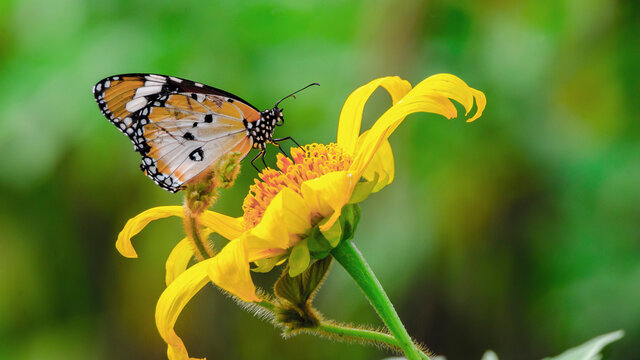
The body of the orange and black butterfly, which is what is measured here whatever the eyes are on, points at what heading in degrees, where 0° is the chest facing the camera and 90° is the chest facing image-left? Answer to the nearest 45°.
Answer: approximately 270°
